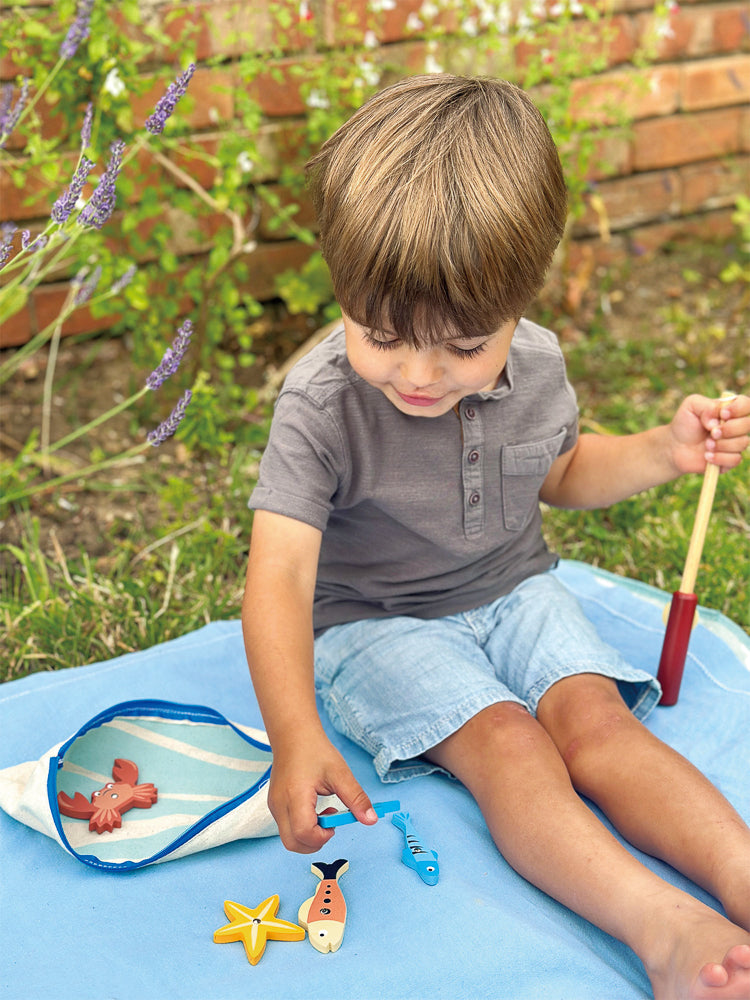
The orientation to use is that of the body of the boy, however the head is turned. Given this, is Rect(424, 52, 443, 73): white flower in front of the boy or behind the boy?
behind

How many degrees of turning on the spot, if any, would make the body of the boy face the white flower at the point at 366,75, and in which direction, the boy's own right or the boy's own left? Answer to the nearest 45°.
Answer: approximately 135° to the boy's own left

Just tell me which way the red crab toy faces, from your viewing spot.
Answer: facing away from the viewer and to the left of the viewer

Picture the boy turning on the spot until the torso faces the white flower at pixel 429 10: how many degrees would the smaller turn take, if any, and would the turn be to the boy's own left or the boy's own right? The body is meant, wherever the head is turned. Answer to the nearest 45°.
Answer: approximately 135° to the boy's own left

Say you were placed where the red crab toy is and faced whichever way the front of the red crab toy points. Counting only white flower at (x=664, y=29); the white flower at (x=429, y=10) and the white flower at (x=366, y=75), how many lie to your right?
3

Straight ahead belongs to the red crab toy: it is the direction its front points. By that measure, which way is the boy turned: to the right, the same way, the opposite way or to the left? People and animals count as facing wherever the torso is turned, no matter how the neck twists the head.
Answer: the opposite way

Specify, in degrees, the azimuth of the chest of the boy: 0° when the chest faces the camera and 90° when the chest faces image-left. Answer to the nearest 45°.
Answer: approximately 315°

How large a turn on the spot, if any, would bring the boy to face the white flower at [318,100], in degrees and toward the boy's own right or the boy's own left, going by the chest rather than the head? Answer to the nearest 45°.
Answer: approximately 135° to the boy's own left
